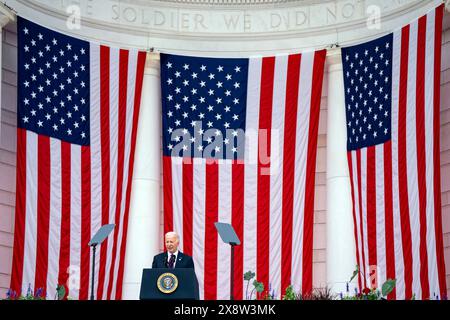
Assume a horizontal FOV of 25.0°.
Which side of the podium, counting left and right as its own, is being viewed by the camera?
front

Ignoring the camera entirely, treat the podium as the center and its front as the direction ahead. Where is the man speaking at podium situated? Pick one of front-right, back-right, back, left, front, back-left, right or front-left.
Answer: back

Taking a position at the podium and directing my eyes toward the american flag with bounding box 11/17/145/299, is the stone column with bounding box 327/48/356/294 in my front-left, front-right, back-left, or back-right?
front-right

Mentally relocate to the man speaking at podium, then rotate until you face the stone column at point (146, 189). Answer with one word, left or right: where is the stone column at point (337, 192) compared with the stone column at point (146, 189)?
right

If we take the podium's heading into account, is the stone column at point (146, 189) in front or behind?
behind

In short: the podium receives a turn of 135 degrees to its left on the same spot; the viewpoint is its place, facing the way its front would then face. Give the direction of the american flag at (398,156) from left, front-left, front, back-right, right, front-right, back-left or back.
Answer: front

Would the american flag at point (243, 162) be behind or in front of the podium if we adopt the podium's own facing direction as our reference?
behind

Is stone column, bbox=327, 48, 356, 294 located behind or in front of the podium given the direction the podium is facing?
behind
